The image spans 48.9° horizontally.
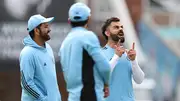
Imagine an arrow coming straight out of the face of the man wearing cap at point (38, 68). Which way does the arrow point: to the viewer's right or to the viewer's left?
to the viewer's right

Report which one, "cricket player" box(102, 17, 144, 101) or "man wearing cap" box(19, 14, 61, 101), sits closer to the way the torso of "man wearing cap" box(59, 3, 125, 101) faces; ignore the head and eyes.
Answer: the cricket player

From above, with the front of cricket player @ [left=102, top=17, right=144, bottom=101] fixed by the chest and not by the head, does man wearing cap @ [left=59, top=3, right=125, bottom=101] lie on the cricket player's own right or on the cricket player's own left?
on the cricket player's own right

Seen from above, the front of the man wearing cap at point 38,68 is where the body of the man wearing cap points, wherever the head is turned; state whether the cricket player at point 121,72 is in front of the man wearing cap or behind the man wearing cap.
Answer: in front

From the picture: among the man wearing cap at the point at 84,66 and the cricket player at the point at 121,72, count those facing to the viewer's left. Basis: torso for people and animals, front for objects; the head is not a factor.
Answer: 0

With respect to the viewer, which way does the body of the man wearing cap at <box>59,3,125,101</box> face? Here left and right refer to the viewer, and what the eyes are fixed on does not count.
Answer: facing away from the viewer and to the right of the viewer

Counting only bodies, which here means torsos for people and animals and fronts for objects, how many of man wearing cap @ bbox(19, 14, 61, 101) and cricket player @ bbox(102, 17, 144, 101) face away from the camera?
0

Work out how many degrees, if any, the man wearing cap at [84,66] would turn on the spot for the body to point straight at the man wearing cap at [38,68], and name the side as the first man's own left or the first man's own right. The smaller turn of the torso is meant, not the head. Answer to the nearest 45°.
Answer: approximately 90° to the first man's own left

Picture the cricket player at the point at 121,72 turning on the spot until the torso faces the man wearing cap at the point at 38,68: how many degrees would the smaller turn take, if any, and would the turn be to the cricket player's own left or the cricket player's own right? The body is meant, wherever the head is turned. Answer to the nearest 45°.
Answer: approximately 135° to the cricket player's own right

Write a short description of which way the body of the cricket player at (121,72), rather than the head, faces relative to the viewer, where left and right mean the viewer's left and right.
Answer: facing the viewer and to the right of the viewer
